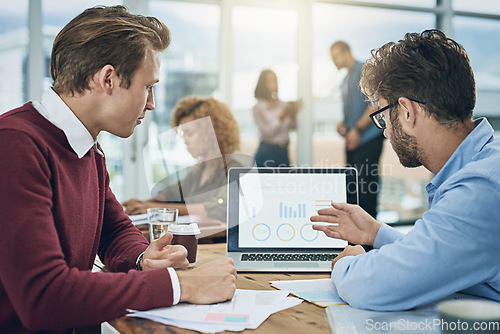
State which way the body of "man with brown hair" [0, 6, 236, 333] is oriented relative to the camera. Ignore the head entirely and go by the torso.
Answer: to the viewer's right

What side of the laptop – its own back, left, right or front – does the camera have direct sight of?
front

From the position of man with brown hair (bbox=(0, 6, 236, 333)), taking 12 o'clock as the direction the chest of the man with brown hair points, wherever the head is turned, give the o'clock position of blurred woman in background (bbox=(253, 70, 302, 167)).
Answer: The blurred woman in background is roughly at 10 o'clock from the man with brown hair.

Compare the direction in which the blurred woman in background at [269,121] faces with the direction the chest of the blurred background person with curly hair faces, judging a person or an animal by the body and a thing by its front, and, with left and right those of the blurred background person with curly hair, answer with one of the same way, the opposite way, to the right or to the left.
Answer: to the left

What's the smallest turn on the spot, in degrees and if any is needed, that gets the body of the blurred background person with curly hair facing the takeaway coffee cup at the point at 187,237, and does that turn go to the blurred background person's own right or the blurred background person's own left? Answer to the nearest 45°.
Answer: approximately 45° to the blurred background person's own left

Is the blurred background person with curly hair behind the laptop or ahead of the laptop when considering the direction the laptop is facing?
behind

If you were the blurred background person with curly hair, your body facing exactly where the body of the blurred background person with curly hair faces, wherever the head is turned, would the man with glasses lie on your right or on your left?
on your left

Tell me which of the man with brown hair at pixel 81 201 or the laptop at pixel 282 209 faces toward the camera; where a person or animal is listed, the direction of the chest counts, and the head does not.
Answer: the laptop

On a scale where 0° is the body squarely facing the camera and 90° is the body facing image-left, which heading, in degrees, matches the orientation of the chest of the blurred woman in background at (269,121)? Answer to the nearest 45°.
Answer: approximately 315°

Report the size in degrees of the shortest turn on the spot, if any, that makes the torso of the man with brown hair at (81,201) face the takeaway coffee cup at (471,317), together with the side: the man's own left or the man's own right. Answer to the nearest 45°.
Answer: approximately 45° to the man's own right

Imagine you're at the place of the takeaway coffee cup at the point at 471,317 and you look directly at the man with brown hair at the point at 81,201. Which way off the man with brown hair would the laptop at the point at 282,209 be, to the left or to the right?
right

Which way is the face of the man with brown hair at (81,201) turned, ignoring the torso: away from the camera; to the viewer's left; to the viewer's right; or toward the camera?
to the viewer's right

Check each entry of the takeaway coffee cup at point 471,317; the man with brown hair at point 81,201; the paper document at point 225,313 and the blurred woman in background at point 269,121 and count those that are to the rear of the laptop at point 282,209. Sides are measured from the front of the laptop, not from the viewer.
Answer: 1
